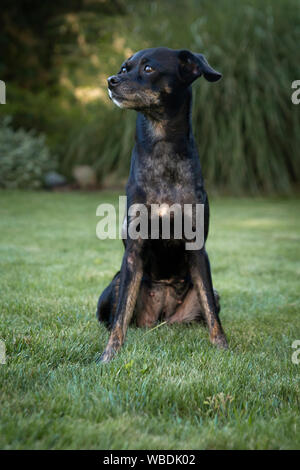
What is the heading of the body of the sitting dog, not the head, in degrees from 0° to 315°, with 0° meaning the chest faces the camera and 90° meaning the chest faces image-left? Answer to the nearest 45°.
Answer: approximately 0°

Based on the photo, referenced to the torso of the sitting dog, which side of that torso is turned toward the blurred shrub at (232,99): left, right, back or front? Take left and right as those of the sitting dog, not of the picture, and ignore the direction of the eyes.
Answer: back

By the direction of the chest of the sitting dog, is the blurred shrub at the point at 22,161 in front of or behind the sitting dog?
behind
